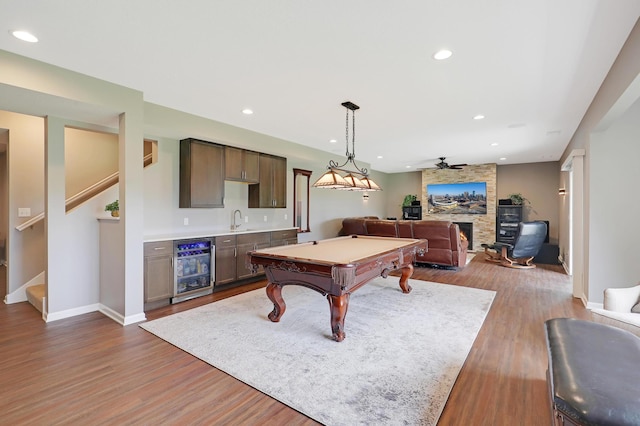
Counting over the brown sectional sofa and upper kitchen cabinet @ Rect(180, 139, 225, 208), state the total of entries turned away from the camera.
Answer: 1

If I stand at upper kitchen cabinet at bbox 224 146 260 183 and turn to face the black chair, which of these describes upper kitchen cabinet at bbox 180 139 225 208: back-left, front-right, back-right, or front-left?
back-right

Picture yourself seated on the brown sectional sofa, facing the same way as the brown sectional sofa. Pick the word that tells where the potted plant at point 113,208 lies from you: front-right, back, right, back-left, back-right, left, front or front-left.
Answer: back-left

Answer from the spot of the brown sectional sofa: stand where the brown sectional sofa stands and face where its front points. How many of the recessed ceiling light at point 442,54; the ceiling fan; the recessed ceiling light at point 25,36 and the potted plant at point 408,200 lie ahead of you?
2

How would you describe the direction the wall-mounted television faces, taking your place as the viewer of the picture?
facing the viewer

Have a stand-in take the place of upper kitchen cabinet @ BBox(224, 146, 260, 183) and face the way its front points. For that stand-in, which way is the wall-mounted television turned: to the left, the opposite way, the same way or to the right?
to the right

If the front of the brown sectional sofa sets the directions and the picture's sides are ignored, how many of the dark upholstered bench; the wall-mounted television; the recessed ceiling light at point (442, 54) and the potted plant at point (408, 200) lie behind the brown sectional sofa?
2

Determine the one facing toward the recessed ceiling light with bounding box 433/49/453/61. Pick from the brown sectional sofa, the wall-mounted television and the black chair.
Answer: the wall-mounted television

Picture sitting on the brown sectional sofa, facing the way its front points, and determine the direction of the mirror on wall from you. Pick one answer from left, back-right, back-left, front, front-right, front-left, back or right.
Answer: left

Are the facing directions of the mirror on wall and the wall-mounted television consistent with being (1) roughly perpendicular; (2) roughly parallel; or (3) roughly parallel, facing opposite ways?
roughly perpendicular

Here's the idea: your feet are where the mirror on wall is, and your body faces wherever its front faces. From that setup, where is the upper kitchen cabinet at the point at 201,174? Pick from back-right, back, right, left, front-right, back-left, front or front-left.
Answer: right

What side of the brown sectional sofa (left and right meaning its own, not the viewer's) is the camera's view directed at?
back
